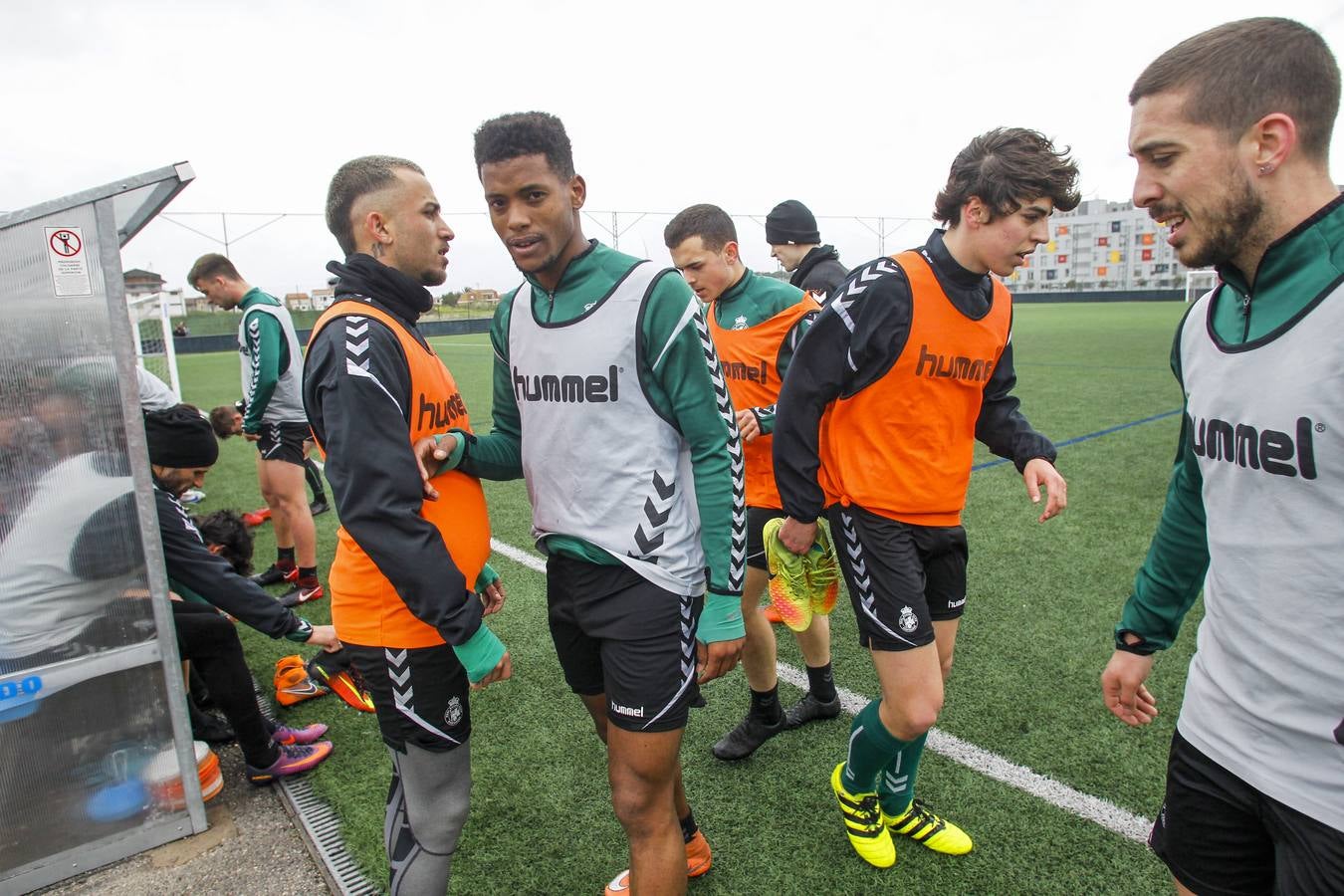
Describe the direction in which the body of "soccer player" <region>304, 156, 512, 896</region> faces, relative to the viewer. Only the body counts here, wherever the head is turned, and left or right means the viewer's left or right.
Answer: facing to the right of the viewer

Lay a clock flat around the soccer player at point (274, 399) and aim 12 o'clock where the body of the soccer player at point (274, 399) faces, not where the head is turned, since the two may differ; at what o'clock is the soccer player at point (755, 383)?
the soccer player at point (755, 383) is roughly at 8 o'clock from the soccer player at point (274, 399).

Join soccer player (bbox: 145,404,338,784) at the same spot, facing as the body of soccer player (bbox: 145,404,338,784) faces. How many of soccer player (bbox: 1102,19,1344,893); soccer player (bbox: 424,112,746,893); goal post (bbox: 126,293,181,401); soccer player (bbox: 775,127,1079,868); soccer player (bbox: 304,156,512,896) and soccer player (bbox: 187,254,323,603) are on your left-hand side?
2

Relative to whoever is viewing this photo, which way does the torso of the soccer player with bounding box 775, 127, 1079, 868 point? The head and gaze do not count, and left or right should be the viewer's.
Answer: facing the viewer and to the right of the viewer

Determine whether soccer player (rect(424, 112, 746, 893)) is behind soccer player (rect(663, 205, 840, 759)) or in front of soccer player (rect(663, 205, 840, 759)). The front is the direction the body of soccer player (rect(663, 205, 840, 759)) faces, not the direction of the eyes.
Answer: in front

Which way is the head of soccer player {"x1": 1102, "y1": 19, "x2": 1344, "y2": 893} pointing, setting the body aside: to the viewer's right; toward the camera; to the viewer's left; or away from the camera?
to the viewer's left

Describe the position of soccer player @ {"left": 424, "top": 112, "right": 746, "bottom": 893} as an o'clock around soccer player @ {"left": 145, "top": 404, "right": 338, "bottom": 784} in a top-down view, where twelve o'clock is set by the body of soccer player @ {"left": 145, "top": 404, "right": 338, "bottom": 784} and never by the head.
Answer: soccer player @ {"left": 424, "top": 112, "right": 746, "bottom": 893} is roughly at 2 o'clock from soccer player @ {"left": 145, "top": 404, "right": 338, "bottom": 784}.

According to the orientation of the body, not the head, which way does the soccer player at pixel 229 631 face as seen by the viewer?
to the viewer's right

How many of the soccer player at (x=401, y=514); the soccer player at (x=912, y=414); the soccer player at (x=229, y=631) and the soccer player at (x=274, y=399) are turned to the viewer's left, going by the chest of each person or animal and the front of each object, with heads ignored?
1

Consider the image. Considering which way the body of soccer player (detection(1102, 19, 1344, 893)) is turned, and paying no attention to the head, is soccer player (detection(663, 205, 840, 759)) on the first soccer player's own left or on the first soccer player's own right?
on the first soccer player's own right

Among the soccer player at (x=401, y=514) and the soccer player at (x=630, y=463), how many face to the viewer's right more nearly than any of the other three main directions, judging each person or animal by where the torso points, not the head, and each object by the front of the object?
1

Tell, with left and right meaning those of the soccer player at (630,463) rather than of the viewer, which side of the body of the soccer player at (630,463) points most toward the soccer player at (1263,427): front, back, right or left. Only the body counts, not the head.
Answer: left

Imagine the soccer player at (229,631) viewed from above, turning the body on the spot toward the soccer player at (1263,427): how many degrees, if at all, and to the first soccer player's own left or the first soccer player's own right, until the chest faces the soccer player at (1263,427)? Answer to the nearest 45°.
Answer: approximately 45° to the first soccer player's own right
